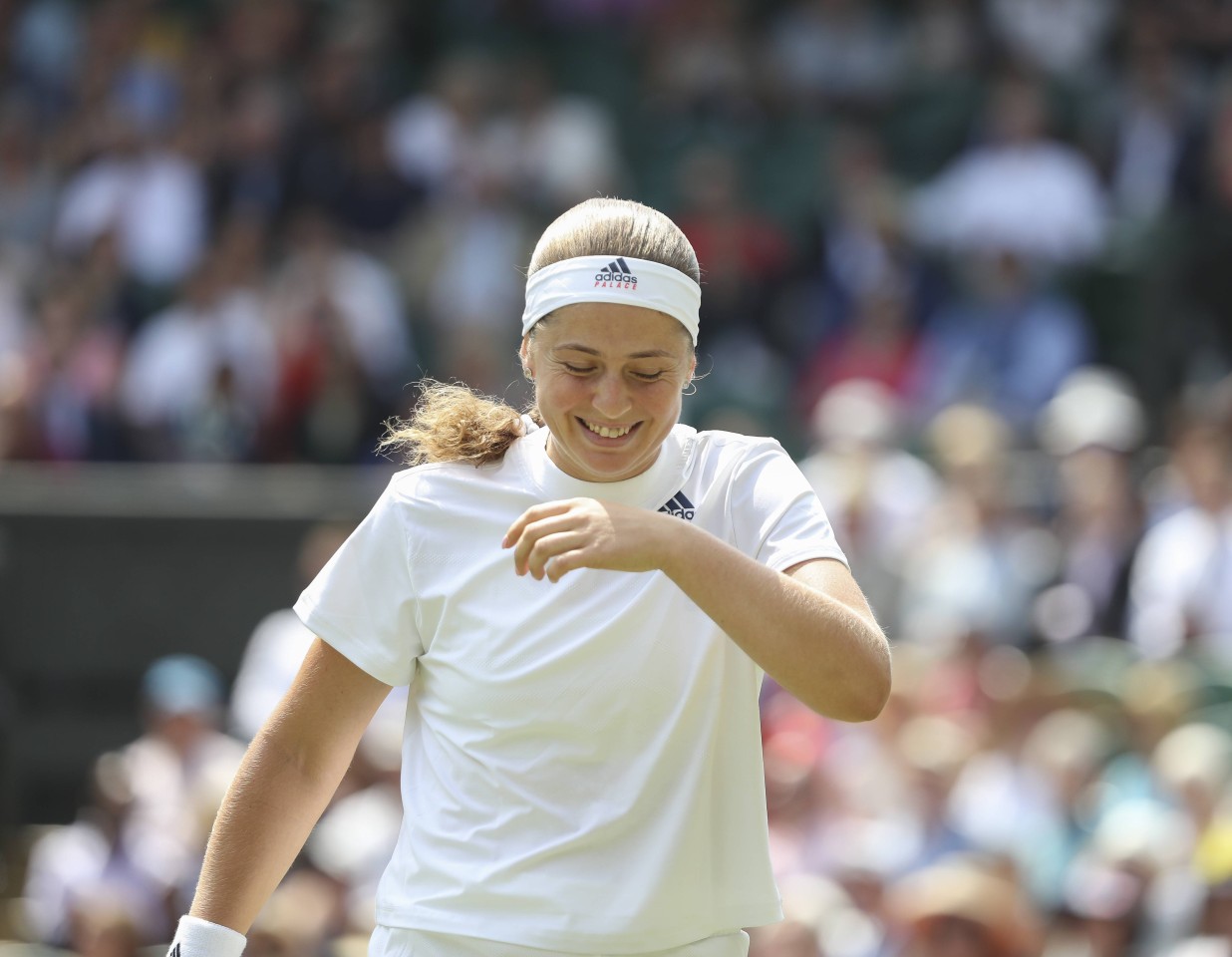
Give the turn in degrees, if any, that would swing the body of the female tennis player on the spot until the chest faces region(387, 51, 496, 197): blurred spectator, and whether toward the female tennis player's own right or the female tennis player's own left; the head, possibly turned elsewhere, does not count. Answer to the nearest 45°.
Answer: approximately 180°

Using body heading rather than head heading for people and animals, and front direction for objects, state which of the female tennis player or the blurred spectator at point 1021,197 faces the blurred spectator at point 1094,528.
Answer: the blurred spectator at point 1021,197

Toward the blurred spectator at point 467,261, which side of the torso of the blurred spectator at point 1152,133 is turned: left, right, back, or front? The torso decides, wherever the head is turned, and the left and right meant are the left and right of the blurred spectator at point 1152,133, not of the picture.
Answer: right

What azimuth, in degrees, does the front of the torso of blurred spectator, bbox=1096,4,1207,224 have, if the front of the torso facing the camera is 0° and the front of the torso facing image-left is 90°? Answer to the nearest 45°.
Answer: approximately 0°

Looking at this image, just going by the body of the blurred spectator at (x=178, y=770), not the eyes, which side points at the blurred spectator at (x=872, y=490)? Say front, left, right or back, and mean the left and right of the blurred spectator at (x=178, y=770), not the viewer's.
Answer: left

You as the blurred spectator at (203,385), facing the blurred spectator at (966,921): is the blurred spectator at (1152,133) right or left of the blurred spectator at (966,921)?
left

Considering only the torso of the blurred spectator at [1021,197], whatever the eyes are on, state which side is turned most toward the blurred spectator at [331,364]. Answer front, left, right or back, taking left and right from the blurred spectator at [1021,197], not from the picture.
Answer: right

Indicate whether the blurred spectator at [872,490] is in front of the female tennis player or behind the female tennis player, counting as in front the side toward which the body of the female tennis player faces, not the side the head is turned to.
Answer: behind

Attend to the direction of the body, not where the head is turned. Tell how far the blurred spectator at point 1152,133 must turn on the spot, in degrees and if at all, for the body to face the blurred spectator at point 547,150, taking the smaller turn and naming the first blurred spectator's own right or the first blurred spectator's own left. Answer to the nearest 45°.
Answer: approximately 90° to the first blurred spectator's own right

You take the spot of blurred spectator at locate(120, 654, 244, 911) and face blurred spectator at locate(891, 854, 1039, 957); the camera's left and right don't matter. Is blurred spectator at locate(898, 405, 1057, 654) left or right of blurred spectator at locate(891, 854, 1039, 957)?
left
